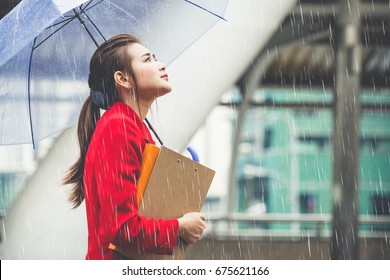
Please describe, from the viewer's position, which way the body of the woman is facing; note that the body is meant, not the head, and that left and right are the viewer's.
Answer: facing to the right of the viewer

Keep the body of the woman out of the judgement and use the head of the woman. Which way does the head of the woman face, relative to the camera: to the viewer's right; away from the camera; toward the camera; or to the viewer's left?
to the viewer's right
